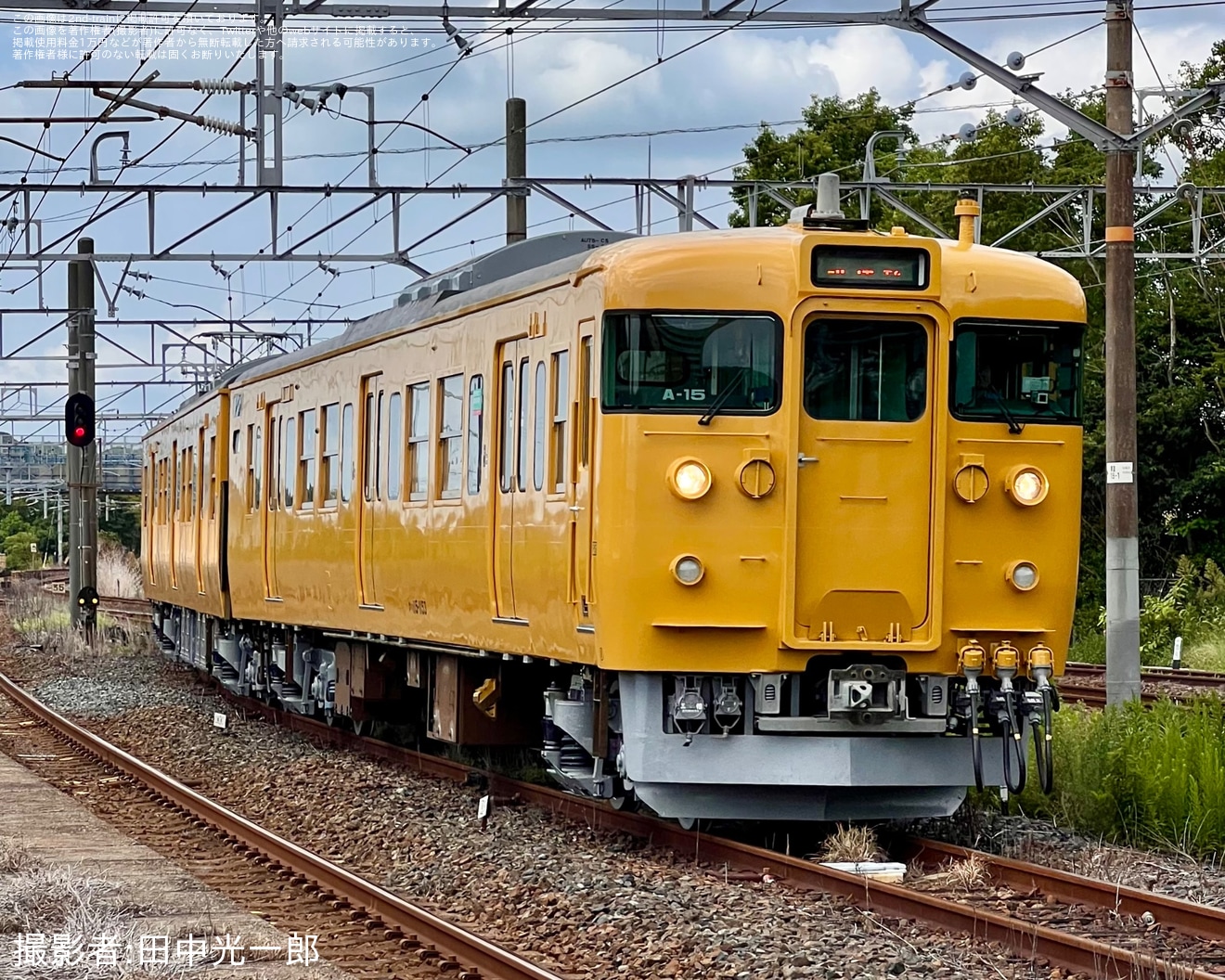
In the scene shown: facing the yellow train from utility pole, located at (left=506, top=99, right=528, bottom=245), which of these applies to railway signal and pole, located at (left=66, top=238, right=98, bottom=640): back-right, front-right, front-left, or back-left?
back-right

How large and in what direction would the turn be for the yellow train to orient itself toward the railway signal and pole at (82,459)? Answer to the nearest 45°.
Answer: approximately 180°

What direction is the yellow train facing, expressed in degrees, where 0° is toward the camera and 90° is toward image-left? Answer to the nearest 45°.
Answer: approximately 315°

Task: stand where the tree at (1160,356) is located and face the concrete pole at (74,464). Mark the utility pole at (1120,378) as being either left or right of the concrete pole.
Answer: left

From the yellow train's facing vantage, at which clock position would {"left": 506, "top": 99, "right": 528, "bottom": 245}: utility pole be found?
The utility pole is roughly at 7 o'clock from the yellow train.

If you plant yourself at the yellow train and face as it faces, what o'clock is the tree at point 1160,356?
The tree is roughly at 8 o'clock from the yellow train.

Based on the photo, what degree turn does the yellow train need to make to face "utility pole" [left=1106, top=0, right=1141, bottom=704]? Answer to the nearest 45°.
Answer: approximately 90° to its left

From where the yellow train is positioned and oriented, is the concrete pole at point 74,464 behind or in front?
behind
